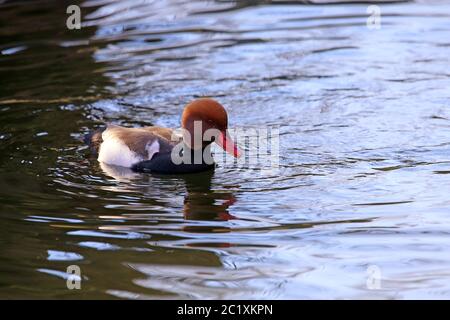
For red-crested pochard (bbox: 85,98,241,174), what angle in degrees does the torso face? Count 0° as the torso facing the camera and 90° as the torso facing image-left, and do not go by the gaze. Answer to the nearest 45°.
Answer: approximately 270°
